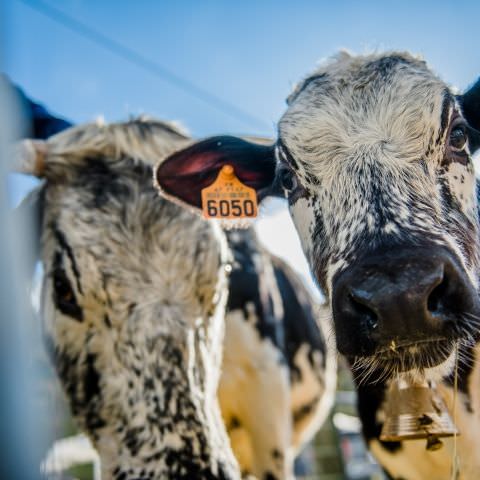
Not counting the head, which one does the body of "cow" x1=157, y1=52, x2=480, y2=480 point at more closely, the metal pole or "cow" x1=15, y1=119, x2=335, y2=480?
the metal pole

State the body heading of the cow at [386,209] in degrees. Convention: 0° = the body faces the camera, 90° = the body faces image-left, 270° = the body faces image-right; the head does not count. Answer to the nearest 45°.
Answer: approximately 0°

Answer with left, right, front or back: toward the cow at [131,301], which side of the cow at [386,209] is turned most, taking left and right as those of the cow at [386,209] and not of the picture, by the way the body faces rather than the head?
right

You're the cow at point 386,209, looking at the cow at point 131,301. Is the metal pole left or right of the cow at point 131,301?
left

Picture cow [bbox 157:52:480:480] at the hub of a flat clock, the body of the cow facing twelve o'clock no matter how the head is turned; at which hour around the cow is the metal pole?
The metal pole is roughly at 2 o'clock from the cow.
